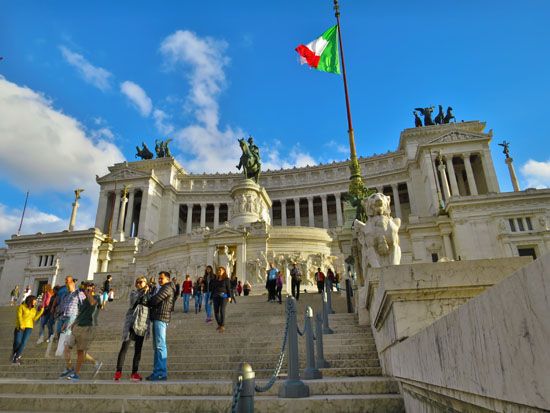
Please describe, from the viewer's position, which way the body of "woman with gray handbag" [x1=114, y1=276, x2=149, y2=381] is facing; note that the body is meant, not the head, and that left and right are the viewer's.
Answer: facing the viewer and to the right of the viewer

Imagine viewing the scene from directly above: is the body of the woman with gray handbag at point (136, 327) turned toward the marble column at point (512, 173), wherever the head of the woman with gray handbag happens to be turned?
no

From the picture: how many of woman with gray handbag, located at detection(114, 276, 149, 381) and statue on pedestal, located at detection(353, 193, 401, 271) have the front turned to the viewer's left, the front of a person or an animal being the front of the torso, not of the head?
0

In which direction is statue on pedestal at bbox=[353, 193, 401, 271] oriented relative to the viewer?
toward the camera

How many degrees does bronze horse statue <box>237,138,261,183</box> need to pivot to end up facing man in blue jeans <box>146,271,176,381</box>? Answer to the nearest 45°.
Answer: approximately 45° to its left

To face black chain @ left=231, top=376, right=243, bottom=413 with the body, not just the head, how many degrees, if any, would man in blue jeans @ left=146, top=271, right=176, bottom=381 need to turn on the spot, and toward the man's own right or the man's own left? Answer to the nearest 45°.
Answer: approximately 90° to the man's own left

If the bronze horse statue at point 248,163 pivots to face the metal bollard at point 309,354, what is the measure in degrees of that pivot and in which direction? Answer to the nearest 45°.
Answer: approximately 45° to its left
